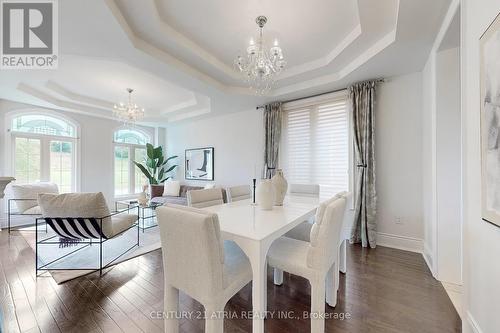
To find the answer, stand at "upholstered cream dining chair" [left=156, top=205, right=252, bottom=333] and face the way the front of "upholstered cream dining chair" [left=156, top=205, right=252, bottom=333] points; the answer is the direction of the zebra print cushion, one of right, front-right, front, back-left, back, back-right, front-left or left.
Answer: left

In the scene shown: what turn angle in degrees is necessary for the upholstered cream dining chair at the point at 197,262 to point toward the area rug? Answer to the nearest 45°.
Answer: approximately 90° to its left

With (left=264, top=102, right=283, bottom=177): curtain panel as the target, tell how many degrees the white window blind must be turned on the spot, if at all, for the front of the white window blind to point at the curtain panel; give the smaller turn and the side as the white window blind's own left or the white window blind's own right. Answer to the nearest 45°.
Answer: approximately 45° to the white window blind's own right

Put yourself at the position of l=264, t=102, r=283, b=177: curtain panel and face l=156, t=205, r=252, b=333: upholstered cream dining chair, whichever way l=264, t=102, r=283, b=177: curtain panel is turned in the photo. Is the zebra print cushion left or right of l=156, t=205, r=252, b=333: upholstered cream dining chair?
right

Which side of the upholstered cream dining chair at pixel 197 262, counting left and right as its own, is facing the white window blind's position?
front

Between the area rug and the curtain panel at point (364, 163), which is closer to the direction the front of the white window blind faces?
the area rug

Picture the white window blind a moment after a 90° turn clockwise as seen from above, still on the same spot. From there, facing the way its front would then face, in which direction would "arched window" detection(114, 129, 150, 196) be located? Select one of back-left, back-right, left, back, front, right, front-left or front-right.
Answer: front-left

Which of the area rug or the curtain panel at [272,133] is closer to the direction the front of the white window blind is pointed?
the area rug

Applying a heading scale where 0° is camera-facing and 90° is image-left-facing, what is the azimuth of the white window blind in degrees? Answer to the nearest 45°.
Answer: approximately 45°

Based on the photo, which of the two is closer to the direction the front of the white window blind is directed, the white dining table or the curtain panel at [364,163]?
the white dining table

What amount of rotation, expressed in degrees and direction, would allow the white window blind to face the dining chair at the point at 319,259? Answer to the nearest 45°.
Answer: approximately 45° to its left

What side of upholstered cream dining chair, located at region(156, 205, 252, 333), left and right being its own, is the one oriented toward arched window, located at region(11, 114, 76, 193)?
left

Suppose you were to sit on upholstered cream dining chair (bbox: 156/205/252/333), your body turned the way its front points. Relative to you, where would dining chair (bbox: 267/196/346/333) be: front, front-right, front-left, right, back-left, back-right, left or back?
front-right

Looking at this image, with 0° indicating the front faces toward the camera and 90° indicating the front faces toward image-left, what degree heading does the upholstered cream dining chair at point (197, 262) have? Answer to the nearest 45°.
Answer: approximately 225°
